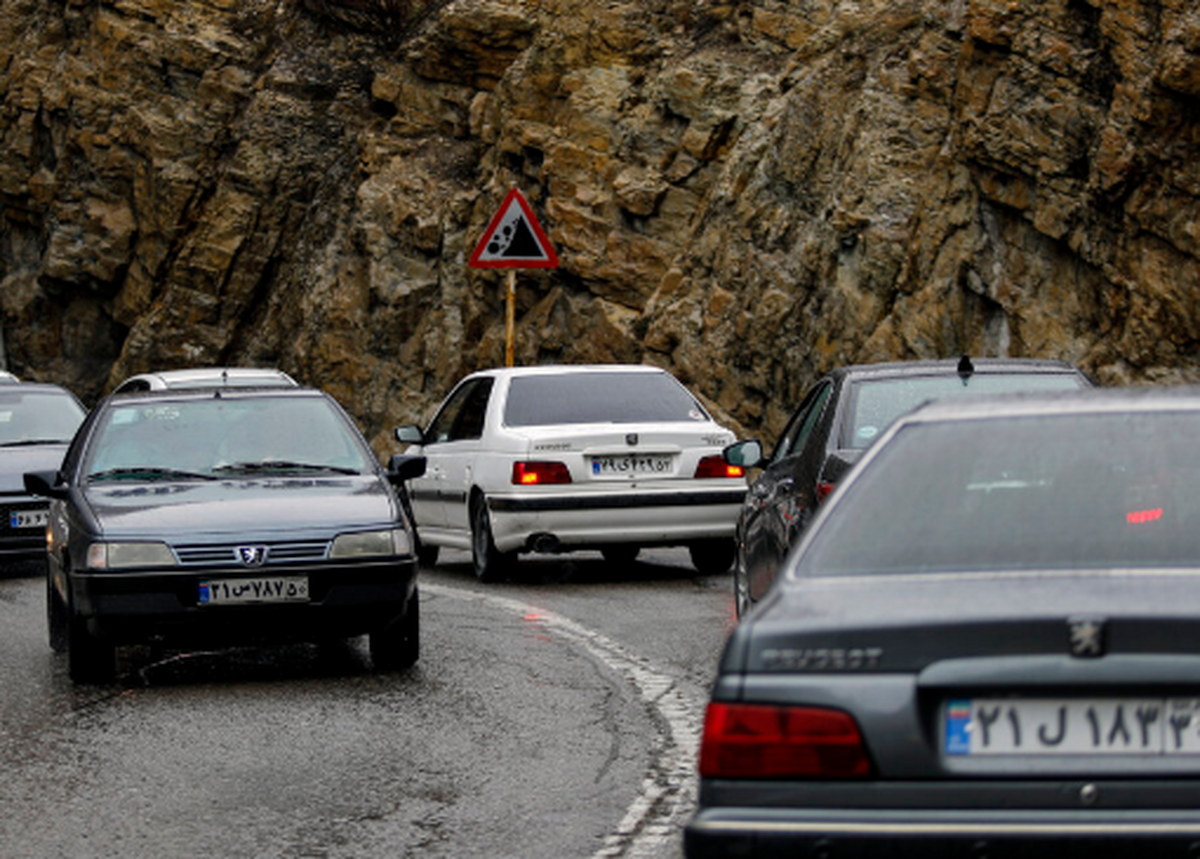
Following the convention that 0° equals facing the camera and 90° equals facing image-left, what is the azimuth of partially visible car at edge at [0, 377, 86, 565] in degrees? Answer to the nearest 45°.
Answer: approximately 0°

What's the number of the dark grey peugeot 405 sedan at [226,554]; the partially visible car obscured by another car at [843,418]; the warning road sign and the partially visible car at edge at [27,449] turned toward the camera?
3

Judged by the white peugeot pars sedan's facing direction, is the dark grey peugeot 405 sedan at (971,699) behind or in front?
behind

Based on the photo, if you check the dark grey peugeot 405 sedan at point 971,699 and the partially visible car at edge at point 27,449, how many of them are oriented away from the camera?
1

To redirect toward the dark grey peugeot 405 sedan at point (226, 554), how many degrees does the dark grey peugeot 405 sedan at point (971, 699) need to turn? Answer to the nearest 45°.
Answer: approximately 45° to its left

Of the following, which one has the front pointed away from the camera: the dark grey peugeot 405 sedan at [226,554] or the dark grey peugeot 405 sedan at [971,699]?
the dark grey peugeot 405 sedan at [971,699]

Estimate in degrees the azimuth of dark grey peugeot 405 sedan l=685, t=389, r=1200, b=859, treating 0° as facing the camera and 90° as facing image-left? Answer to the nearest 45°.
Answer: approximately 180°

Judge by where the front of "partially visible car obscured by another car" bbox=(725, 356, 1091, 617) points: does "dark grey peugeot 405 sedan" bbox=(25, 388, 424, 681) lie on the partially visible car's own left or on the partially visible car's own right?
on the partially visible car's own left

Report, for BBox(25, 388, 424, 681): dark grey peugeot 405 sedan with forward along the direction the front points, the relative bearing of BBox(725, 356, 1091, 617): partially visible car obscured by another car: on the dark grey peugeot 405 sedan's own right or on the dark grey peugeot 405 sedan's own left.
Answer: on the dark grey peugeot 405 sedan's own left

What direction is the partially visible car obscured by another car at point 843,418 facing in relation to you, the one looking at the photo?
facing away from the viewer and to the left of the viewer
